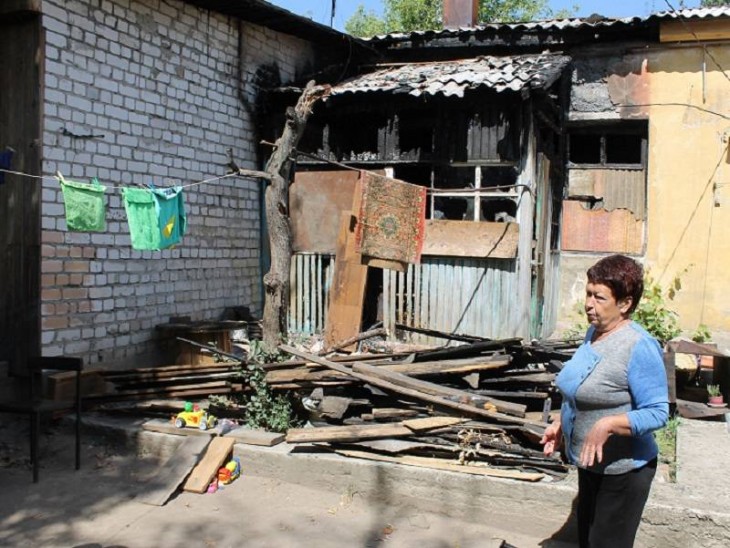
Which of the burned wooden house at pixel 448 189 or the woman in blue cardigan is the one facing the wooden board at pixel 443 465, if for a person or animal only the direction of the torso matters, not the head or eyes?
the burned wooden house

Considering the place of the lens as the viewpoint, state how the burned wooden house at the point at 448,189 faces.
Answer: facing the viewer

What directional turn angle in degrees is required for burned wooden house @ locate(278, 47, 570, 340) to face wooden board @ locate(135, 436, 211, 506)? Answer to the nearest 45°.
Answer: approximately 45° to its right

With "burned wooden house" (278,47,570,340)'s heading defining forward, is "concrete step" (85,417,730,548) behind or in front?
in front

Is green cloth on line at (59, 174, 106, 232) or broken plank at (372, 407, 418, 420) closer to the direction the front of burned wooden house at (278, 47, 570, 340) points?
the broken plank

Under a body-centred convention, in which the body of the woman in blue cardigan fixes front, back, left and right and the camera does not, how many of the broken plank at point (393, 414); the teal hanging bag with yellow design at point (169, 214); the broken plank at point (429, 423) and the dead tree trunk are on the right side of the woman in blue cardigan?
4

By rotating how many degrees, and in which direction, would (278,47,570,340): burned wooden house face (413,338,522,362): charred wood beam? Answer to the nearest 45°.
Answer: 0° — it already faces it

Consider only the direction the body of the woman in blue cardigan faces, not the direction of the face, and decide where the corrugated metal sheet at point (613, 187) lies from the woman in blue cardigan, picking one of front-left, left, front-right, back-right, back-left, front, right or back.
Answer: back-right

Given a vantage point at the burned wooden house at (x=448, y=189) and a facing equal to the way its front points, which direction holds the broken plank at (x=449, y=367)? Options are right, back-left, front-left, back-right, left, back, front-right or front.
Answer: front

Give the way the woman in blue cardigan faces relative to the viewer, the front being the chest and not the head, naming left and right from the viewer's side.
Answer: facing the viewer and to the left of the viewer

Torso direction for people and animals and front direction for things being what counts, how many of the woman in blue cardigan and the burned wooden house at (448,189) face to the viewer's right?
0

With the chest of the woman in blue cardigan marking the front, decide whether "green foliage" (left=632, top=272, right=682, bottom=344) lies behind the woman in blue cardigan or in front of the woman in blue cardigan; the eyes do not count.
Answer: behind

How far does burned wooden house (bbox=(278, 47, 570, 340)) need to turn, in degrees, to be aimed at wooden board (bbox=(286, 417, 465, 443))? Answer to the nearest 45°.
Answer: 0° — it already faces it

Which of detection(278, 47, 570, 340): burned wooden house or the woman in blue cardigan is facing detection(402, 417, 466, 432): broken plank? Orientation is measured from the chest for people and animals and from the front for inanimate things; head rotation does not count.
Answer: the burned wooden house

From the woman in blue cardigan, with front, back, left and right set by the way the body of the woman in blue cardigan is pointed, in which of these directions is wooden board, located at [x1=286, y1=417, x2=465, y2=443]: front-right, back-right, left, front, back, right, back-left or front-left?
right

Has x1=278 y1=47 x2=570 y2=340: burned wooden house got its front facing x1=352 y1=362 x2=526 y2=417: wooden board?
yes

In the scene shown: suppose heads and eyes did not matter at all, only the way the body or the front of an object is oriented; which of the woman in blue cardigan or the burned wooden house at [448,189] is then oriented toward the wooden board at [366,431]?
the burned wooden house
